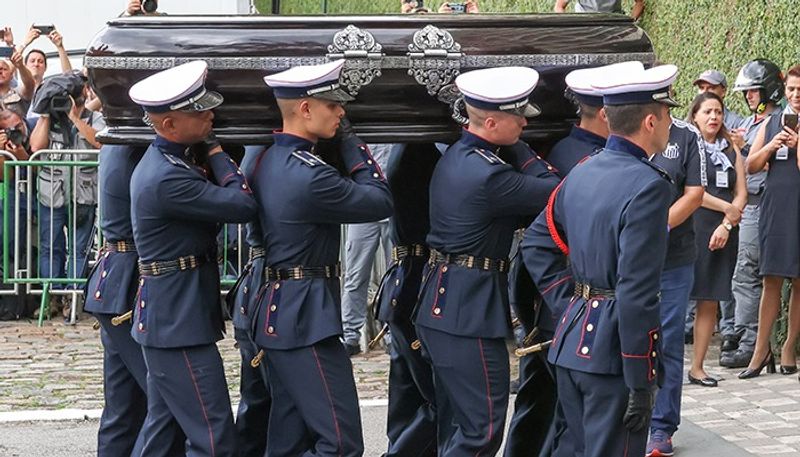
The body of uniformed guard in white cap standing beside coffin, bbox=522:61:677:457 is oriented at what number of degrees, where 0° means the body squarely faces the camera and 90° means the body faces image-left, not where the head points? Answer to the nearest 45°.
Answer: approximately 225°

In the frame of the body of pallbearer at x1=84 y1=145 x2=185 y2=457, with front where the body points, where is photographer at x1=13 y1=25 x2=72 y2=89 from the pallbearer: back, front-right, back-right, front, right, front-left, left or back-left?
left

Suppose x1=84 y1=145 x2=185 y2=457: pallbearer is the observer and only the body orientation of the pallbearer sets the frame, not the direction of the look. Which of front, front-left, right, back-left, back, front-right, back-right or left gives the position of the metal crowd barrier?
left

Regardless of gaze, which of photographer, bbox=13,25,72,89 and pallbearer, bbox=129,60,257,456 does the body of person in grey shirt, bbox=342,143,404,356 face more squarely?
the pallbearer

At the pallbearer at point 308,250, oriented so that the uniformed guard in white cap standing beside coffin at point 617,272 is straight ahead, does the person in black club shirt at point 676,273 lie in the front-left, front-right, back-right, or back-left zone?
front-left

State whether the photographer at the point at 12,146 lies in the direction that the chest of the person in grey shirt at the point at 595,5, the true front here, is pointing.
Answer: no

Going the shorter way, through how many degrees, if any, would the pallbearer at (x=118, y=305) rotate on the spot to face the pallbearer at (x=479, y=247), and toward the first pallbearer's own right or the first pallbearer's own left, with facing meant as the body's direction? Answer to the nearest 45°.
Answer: approximately 45° to the first pallbearer's own right

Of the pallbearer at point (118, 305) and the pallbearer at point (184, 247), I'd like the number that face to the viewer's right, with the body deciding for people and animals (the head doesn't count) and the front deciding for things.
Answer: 2

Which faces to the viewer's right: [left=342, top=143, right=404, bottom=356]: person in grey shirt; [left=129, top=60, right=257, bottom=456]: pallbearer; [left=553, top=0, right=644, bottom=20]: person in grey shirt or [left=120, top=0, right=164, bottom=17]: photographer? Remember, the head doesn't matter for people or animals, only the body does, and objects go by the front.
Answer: the pallbearer

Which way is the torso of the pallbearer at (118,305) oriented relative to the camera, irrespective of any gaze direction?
to the viewer's right

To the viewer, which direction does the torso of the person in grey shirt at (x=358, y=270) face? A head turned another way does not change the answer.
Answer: toward the camera

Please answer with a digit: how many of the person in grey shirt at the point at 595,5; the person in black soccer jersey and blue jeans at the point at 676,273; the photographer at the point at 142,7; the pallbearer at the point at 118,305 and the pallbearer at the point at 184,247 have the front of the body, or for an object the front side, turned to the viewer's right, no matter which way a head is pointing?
2

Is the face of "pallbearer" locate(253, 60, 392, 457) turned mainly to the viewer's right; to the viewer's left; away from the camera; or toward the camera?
to the viewer's right

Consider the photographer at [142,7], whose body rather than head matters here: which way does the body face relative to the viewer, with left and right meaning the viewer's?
facing the viewer
